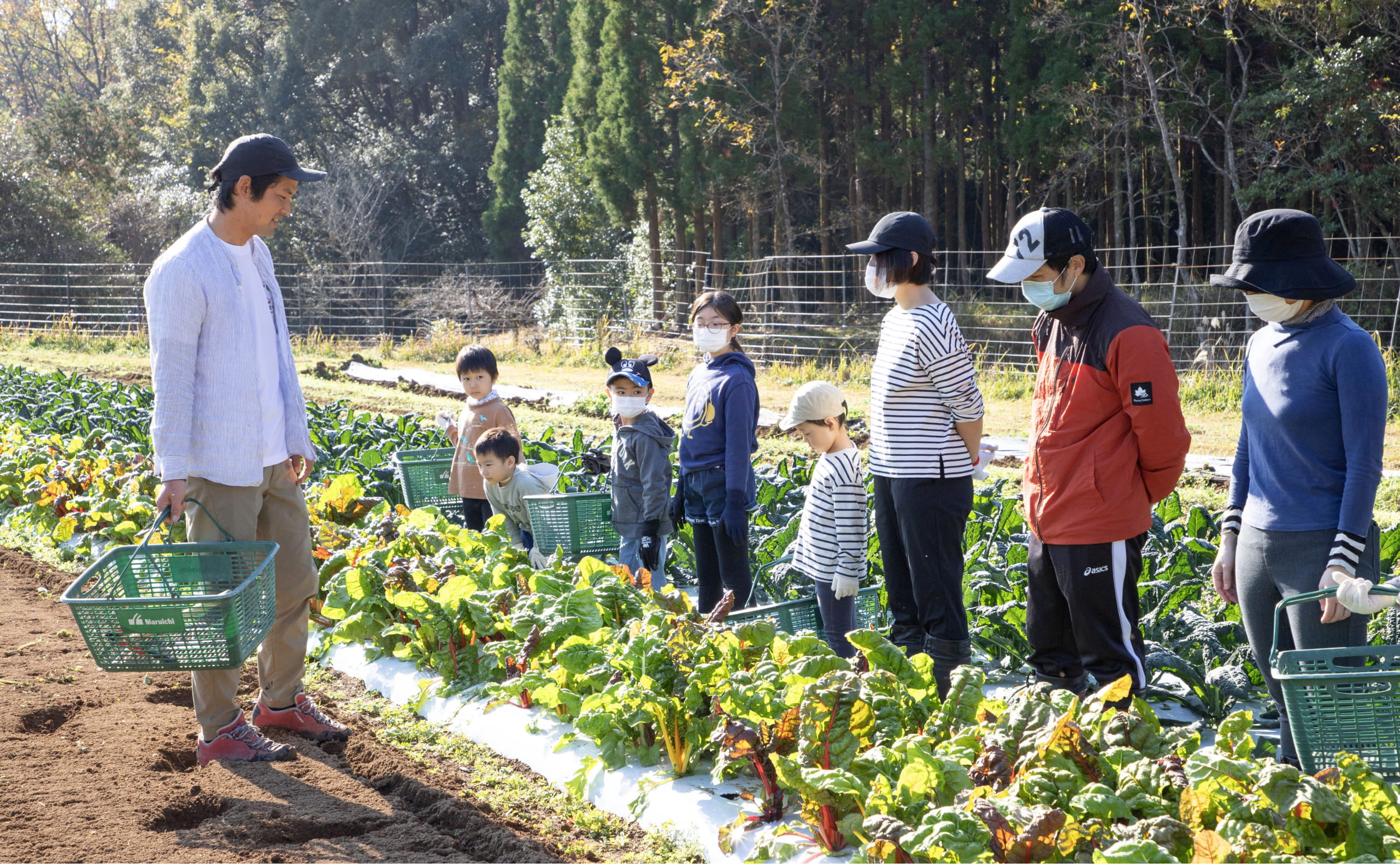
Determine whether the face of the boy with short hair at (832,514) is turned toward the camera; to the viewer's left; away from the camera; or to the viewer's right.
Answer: to the viewer's left

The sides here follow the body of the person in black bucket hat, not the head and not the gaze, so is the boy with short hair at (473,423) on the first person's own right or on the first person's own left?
on the first person's own right

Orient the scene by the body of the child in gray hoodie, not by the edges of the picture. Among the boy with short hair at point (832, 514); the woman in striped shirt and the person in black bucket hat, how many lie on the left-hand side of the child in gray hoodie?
3

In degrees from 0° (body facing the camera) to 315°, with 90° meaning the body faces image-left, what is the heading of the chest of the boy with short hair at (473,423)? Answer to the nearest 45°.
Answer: approximately 45°

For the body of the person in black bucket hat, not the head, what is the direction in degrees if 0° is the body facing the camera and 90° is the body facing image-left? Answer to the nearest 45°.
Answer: approximately 45°

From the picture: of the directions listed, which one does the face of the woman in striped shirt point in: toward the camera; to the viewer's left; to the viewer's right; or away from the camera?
to the viewer's left

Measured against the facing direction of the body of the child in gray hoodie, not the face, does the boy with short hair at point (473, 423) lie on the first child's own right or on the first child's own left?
on the first child's own right

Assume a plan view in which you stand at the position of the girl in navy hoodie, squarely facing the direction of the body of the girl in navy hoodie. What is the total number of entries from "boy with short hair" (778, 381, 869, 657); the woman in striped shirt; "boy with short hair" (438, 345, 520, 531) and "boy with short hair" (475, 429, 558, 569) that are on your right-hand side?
2

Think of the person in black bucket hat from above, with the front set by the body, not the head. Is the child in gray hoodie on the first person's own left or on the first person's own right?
on the first person's own right

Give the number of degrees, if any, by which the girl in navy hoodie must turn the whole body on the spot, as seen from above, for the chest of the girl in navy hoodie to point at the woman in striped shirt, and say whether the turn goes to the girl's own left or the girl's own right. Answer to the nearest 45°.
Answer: approximately 90° to the girl's own left
